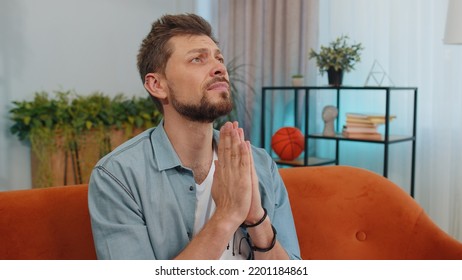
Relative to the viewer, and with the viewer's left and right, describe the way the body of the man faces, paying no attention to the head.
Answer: facing the viewer and to the right of the viewer

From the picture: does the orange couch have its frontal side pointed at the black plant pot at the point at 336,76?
no

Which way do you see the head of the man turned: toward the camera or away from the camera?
toward the camera

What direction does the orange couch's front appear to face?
toward the camera

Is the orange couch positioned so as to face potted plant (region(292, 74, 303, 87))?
no

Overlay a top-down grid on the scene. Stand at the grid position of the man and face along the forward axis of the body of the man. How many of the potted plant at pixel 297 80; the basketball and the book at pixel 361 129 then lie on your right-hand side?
0

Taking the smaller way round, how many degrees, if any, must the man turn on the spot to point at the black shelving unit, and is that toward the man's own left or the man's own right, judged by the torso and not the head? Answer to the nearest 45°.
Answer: approximately 90° to the man's own left

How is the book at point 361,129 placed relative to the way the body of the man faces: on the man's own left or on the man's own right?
on the man's own left

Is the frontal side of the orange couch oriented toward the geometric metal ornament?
no

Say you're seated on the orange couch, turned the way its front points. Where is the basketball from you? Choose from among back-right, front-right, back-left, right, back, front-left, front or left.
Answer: back

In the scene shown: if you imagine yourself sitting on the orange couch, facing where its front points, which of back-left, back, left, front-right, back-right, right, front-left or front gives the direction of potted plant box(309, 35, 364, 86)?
back

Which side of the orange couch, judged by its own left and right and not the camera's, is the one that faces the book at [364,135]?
back
